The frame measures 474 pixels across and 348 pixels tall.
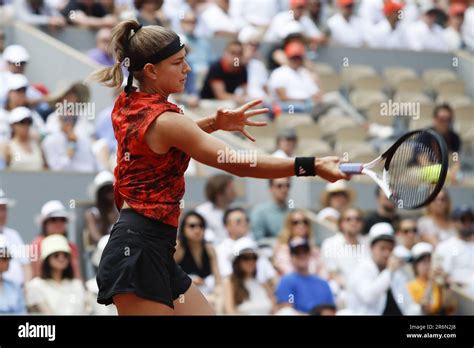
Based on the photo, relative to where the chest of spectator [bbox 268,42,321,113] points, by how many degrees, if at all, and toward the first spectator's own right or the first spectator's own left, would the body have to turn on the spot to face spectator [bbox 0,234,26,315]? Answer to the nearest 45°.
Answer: approximately 45° to the first spectator's own right

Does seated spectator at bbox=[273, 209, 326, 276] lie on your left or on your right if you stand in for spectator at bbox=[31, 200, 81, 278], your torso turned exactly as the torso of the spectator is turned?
on your left

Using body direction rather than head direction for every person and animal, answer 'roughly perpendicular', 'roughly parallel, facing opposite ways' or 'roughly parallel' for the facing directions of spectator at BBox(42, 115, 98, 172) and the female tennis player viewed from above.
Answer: roughly perpendicular

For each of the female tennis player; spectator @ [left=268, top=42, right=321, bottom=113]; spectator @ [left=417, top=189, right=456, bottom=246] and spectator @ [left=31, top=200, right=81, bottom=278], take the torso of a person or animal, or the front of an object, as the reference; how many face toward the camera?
3

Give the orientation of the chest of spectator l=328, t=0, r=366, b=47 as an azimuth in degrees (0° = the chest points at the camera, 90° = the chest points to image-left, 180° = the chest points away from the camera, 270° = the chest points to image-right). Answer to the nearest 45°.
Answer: approximately 0°
